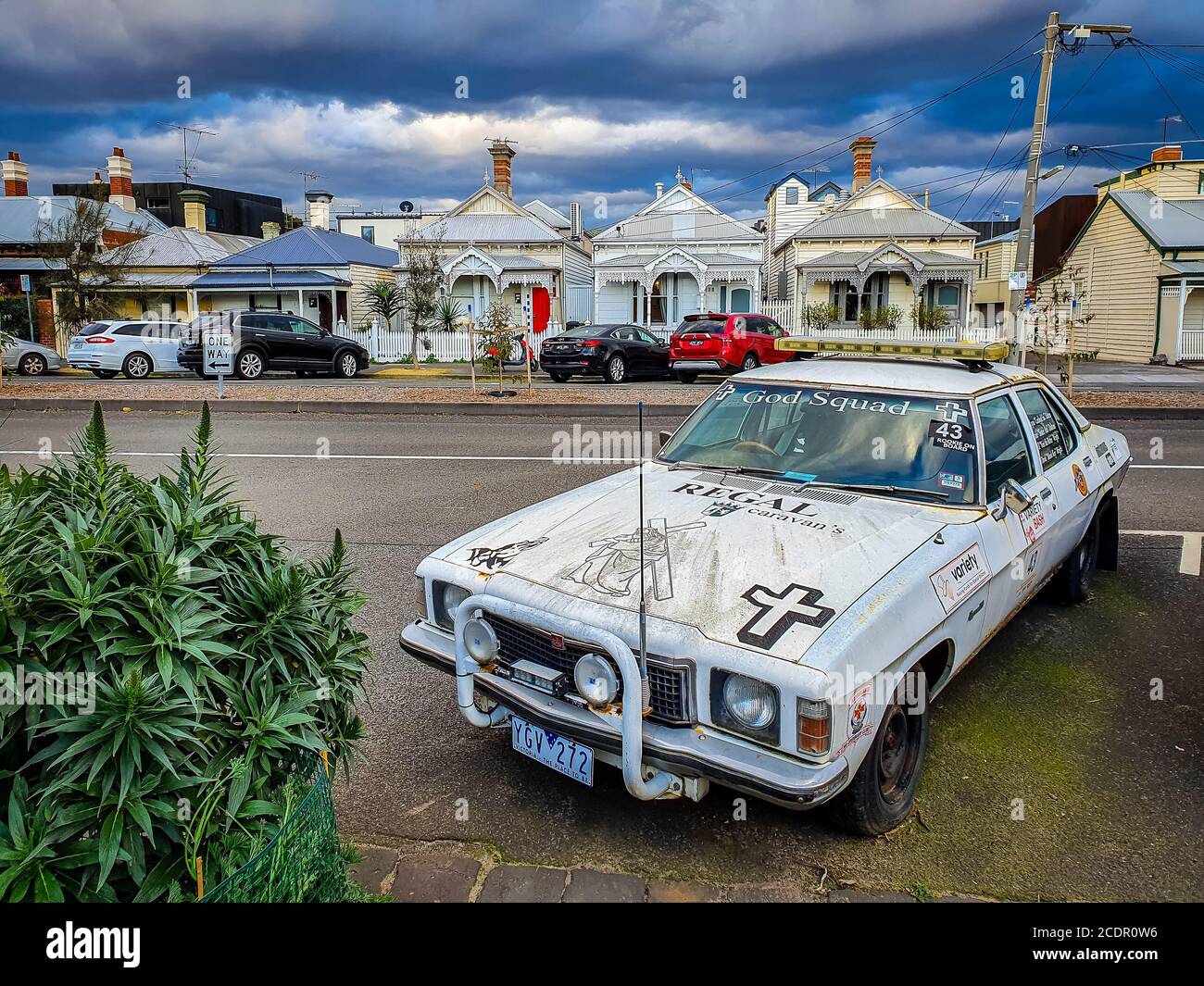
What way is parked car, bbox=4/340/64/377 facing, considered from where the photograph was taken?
facing to the right of the viewer

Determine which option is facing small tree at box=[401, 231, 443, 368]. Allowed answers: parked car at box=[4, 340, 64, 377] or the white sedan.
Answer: the parked car

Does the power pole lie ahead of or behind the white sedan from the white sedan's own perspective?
behind

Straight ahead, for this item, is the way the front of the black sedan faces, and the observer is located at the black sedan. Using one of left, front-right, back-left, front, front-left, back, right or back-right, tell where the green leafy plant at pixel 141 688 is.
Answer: back-right

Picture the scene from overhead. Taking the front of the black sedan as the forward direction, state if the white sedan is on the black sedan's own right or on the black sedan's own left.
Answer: on the black sedan's own right

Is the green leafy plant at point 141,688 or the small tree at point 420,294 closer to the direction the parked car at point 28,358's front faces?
the small tree

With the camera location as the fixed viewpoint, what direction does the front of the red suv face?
facing away from the viewer and to the right of the viewer

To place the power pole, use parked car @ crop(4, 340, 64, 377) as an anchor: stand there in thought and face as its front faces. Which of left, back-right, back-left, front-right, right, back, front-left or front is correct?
front-right

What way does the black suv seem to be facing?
to the viewer's right

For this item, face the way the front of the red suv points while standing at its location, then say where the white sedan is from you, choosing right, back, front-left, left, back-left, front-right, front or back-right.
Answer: back-right

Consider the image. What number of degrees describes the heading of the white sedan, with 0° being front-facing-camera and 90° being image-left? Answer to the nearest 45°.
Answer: approximately 45°

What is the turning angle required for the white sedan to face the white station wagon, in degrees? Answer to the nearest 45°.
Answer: approximately 90° to its right

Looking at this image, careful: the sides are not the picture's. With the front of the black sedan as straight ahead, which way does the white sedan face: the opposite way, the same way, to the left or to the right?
the opposite way

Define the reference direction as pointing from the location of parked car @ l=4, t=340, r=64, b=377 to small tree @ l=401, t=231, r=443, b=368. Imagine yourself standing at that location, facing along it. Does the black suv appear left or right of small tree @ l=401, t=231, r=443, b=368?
right

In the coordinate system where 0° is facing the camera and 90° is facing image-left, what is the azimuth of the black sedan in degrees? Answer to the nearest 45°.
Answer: approximately 225°
